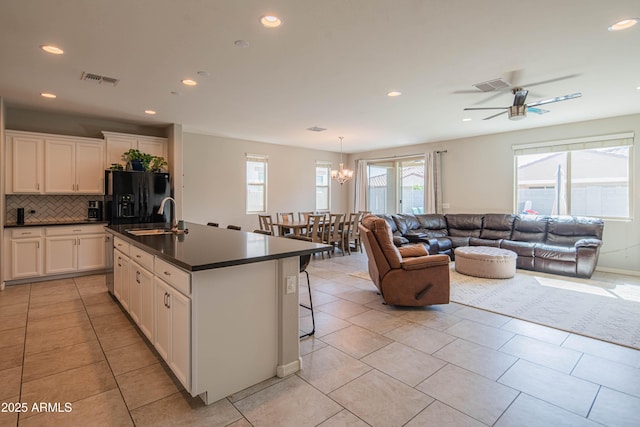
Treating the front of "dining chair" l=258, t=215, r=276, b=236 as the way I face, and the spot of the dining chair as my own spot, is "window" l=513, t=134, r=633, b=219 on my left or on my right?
on my right

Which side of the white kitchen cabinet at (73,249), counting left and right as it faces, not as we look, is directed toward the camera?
front

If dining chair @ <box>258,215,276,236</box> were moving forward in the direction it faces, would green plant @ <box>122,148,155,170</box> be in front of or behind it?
behind

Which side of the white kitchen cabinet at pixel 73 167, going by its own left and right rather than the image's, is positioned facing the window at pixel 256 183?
left

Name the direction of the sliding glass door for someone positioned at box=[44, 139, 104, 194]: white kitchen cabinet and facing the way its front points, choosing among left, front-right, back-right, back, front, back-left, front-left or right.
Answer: left

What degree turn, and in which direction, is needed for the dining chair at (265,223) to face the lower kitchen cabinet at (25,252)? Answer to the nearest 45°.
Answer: approximately 180°

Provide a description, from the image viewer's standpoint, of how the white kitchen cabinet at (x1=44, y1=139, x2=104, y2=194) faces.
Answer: facing the viewer

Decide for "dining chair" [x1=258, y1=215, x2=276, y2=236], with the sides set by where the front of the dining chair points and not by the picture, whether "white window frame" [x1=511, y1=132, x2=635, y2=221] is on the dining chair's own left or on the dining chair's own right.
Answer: on the dining chair's own right

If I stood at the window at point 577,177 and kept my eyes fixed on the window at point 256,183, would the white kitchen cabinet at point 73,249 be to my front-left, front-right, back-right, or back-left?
front-left

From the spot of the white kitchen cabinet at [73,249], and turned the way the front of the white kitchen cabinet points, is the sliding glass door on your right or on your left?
on your left

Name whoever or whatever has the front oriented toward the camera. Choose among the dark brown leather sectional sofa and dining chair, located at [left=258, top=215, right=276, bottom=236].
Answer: the dark brown leather sectional sofa

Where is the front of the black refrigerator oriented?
toward the camera

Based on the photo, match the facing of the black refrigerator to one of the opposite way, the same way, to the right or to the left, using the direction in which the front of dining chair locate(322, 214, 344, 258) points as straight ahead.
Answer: the opposite way

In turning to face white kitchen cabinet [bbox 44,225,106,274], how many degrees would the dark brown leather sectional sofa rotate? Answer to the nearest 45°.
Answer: approximately 45° to its right

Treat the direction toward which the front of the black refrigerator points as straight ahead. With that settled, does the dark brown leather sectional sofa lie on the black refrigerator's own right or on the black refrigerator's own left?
on the black refrigerator's own left

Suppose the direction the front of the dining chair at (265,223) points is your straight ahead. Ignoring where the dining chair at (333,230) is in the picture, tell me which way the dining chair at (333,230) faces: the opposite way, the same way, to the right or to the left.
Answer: to the left
